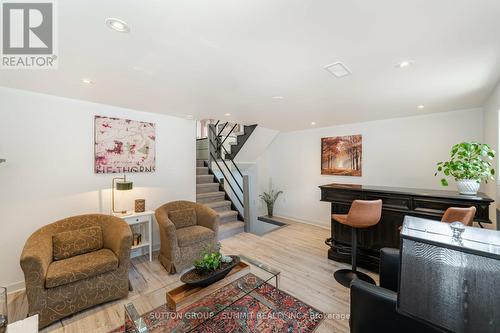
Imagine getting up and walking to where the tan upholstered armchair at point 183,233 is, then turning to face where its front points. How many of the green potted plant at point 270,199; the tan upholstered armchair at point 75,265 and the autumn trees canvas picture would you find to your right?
1

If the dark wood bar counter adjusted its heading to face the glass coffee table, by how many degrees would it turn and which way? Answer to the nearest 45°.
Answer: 0° — it already faces it

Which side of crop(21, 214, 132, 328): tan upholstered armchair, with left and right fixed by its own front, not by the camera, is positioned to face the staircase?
left

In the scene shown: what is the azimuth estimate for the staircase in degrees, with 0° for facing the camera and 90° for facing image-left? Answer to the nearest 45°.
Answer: approximately 315°

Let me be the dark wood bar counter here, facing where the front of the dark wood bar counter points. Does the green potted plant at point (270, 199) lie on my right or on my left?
on my right

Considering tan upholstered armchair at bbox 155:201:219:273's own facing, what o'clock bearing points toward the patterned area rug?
The patterned area rug is roughly at 1 o'clock from the tan upholstered armchair.

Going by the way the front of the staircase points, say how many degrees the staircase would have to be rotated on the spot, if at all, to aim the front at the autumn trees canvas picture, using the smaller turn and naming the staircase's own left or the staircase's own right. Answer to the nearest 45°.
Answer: approximately 45° to the staircase's own left

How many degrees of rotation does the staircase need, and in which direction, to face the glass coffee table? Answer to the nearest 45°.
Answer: approximately 45° to its right
